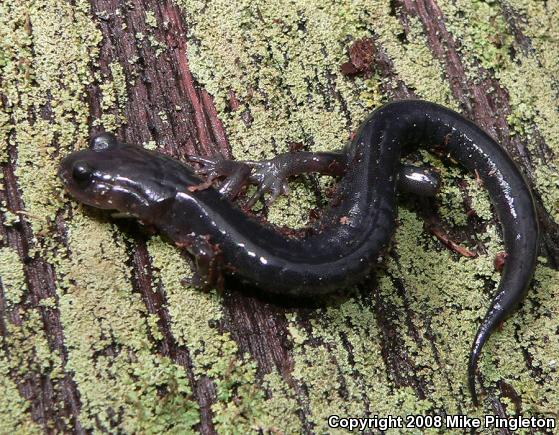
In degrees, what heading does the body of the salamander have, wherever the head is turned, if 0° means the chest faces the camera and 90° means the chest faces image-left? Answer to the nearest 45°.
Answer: approximately 90°
